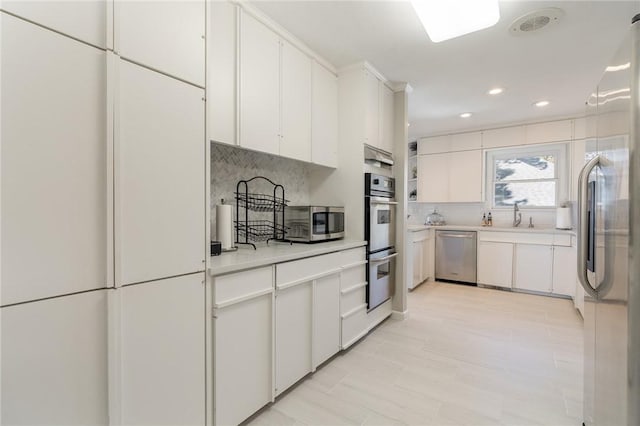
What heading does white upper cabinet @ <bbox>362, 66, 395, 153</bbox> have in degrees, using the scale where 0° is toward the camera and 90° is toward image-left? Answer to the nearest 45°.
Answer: approximately 315°

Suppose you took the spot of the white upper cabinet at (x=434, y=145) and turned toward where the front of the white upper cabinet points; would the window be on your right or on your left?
on your left

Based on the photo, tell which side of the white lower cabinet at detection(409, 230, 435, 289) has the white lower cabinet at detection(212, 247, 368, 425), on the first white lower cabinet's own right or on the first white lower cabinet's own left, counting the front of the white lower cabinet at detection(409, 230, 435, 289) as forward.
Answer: on the first white lower cabinet's own right

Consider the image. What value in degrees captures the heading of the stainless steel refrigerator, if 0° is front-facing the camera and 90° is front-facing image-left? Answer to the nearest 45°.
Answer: approximately 90°

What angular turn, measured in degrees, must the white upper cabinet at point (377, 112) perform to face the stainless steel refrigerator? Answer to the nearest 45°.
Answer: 0° — it already faces it

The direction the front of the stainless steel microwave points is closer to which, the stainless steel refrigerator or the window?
the stainless steel refrigerator

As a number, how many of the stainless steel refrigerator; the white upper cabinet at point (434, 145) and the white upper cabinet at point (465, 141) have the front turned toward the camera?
2

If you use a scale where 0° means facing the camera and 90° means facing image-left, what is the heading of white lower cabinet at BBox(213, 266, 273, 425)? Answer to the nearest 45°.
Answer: approximately 315°

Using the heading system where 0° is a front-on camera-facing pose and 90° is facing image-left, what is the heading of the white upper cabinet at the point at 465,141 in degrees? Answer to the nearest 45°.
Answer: approximately 0°
